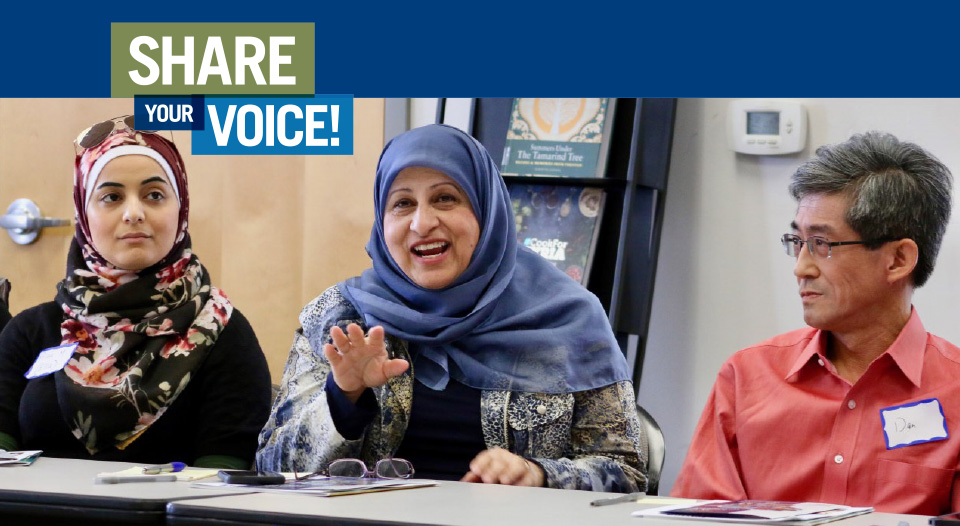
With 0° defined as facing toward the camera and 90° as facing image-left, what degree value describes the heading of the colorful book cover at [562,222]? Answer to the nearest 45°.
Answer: approximately 0°

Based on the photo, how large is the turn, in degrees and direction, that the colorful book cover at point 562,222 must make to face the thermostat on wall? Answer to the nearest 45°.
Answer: approximately 90° to its left

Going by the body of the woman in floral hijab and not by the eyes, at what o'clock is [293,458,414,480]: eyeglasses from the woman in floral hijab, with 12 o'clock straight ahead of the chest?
The eyeglasses is roughly at 11 o'clock from the woman in floral hijab.

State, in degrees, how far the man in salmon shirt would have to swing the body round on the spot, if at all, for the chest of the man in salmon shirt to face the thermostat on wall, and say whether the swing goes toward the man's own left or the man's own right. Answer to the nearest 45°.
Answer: approximately 135° to the man's own right

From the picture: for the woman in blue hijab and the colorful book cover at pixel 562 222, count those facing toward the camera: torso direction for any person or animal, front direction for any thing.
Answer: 2

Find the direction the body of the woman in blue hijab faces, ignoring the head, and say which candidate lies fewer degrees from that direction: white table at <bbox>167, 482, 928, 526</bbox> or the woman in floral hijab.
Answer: the white table

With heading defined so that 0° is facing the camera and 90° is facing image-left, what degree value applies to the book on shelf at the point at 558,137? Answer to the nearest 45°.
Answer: approximately 0°

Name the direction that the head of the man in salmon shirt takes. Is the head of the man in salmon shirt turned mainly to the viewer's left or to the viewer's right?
to the viewer's left

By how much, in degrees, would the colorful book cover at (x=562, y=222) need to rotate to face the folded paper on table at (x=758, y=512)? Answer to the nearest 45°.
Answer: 0° — it already faces it
